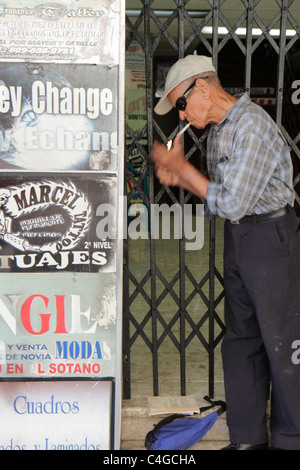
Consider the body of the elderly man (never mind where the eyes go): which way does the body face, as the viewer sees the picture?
to the viewer's left

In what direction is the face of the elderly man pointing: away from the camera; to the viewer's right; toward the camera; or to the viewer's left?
to the viewer's left
